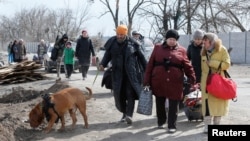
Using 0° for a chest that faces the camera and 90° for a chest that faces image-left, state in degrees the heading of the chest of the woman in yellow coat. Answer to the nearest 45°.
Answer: approximately 45°

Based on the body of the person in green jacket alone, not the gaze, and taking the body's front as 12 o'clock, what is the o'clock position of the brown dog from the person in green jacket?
The brown dog is roughly at 12 o'clock from the person in green jacket.

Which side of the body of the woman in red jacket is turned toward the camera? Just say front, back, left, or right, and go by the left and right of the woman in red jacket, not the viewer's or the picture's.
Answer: front

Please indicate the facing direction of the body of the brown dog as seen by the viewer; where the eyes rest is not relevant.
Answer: to the viewer's left

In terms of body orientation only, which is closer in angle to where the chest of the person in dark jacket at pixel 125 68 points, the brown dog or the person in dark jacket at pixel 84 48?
the brown dog

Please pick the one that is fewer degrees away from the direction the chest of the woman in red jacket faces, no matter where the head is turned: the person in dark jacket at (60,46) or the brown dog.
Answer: the brown dog

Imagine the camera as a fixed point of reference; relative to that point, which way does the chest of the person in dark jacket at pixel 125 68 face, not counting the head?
toward the camera

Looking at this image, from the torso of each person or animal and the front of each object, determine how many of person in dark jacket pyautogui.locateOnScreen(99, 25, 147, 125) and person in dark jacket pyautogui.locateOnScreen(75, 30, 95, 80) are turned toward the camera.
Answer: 2

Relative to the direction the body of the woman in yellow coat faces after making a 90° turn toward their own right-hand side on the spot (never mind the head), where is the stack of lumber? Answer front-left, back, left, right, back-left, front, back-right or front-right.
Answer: front

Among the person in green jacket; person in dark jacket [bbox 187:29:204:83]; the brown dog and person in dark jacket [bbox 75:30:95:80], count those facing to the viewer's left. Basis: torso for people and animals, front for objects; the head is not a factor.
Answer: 1

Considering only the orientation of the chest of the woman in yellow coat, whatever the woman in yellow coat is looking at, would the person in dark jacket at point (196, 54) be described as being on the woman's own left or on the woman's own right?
on the woman's own right

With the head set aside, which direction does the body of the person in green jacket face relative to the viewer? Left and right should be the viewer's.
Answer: facing the viewer

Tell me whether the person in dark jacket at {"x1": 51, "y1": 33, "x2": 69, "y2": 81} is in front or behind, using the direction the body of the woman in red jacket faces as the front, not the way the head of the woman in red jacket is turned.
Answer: behind

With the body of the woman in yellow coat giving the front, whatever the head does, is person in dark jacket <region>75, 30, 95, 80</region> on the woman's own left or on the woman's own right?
on the woman's own right

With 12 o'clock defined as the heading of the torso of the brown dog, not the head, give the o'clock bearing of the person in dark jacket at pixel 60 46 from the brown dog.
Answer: The person in dark jacket is roughly at 3 o'clock from the brown dog.
